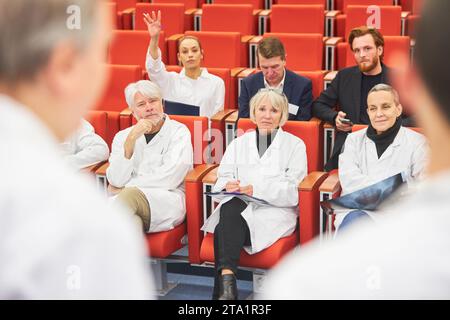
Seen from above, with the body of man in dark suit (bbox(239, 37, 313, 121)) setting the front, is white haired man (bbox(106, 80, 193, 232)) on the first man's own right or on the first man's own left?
on the first man's own right

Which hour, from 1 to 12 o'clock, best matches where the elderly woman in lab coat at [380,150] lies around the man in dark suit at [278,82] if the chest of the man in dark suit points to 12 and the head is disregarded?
The elderly woman in lab coat is roughly at 11 o'clock from the man in dark suit.

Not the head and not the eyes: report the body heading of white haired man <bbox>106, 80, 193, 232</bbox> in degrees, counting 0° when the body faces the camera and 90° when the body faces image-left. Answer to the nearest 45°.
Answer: approximately 0°

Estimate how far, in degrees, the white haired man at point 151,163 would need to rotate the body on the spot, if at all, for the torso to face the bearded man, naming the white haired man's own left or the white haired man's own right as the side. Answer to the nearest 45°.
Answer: approximately 90° to the white haired man's own left

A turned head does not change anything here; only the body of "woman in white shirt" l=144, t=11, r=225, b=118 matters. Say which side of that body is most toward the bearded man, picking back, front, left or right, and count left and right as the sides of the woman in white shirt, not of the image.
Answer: left

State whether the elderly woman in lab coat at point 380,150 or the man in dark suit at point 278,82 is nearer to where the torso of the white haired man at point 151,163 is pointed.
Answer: the elderly woman in lab coat
